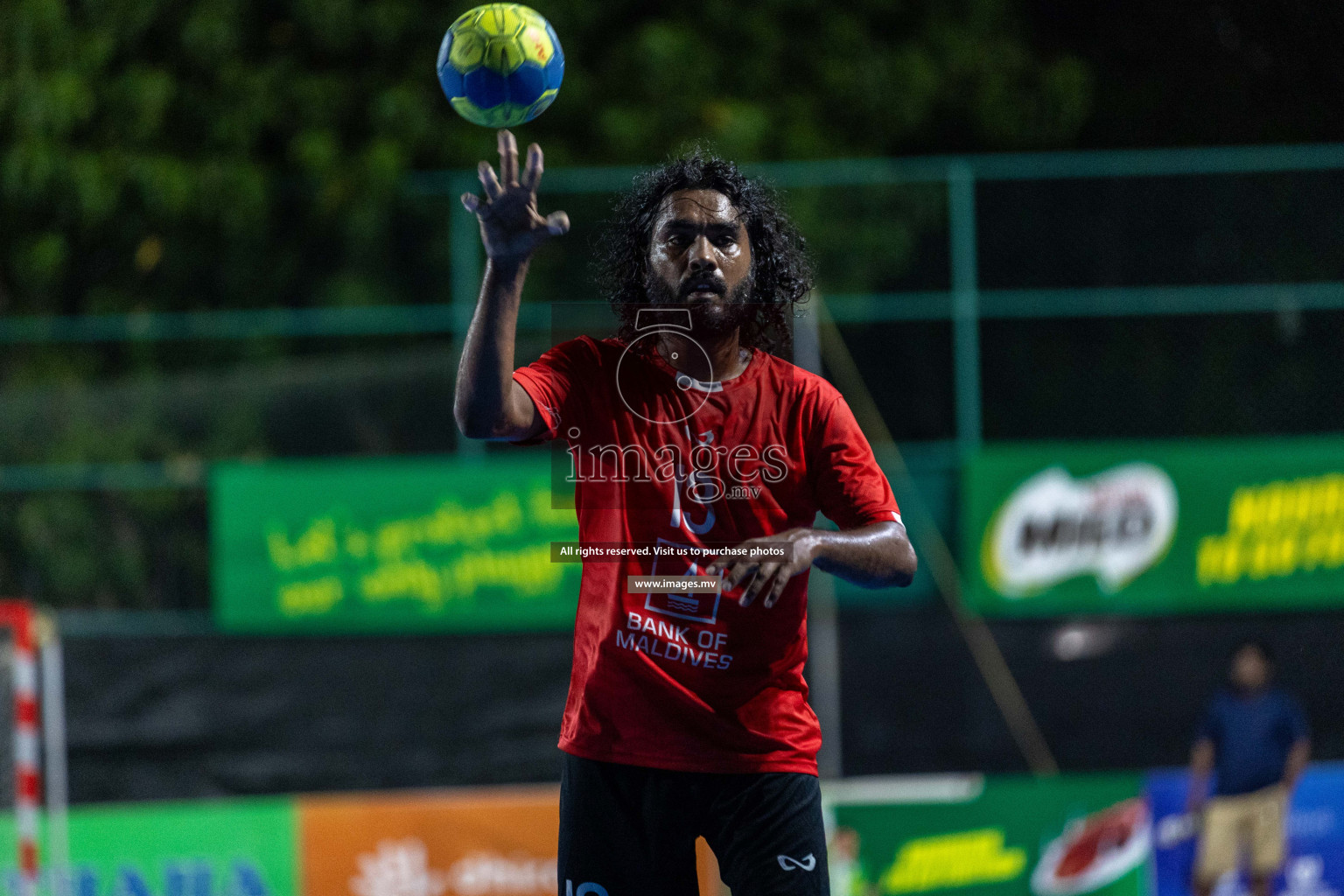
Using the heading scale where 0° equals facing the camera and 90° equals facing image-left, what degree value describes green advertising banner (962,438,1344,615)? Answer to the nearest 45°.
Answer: approximately 0°

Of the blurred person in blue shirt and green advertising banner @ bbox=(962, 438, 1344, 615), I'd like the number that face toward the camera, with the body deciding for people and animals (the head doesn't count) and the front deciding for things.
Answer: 2

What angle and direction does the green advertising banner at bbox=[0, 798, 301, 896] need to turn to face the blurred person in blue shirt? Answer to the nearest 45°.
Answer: approximately 90° to its left

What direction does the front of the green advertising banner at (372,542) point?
toward the camera

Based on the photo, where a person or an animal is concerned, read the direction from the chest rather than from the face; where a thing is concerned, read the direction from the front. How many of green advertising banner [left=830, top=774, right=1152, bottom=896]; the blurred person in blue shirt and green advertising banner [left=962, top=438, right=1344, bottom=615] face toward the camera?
3

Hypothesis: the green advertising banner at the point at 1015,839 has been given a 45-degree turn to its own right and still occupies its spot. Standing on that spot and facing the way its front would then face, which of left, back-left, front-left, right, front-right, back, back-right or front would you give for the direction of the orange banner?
front-right

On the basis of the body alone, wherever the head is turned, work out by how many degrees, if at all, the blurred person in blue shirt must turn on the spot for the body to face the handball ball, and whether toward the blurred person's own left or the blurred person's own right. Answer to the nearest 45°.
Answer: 0° — they already face it

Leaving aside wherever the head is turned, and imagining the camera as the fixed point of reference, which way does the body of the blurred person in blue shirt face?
toward the camera

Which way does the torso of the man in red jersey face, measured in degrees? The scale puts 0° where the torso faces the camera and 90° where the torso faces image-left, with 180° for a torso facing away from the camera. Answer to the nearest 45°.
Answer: approximately 0°

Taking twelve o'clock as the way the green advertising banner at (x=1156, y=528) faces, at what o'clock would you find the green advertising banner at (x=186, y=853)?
the green advertising banner at (x=186, y=853) is roughly at 2 o'clock from the green advertising banner at (x=1156, y=528).

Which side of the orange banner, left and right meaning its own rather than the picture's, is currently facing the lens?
front
